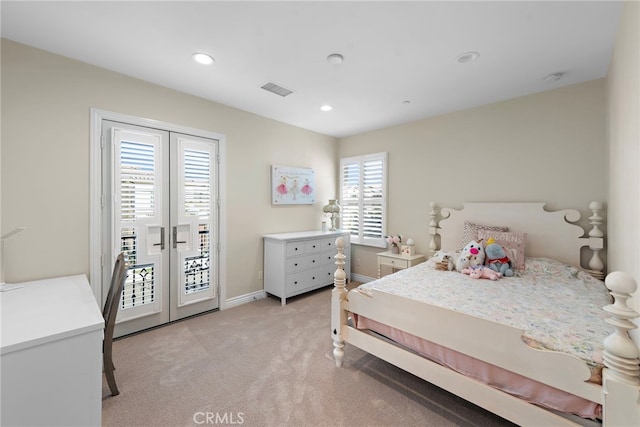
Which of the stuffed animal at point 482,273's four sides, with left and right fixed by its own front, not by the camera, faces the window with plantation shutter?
right

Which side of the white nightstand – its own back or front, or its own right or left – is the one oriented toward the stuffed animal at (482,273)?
left

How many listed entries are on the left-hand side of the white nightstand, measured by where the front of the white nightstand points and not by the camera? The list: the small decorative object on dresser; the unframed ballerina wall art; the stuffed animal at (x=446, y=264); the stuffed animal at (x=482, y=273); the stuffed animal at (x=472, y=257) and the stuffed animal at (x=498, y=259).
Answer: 4

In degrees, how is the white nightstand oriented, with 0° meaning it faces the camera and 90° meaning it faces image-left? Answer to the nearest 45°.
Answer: approximately 45°

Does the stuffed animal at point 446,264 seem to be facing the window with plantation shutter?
no

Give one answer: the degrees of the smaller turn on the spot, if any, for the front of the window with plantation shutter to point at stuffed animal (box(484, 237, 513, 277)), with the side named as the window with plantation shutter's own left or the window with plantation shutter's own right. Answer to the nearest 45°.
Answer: approximately 90° to the window with plantation shutter's own left

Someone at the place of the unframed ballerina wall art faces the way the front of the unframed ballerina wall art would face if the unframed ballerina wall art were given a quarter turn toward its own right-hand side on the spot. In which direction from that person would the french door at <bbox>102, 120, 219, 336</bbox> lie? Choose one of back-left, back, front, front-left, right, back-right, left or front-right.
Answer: front

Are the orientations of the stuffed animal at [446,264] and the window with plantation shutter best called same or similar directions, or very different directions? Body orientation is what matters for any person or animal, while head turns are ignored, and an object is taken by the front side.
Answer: same or similar directions

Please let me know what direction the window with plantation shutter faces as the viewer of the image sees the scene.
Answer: facing the viewer and to the left of the viewer

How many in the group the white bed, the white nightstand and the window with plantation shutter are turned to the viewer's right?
0

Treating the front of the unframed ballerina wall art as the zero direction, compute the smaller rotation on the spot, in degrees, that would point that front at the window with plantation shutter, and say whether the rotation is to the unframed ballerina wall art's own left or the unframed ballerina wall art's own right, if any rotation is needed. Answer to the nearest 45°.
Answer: approximately 45° to the unframed ballerina wall art's own left

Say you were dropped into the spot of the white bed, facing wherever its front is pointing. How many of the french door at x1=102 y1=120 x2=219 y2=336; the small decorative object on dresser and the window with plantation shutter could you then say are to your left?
0

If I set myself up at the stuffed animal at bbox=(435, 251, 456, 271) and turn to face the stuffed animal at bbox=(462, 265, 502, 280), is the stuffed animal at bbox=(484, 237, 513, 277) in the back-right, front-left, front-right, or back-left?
front-left
